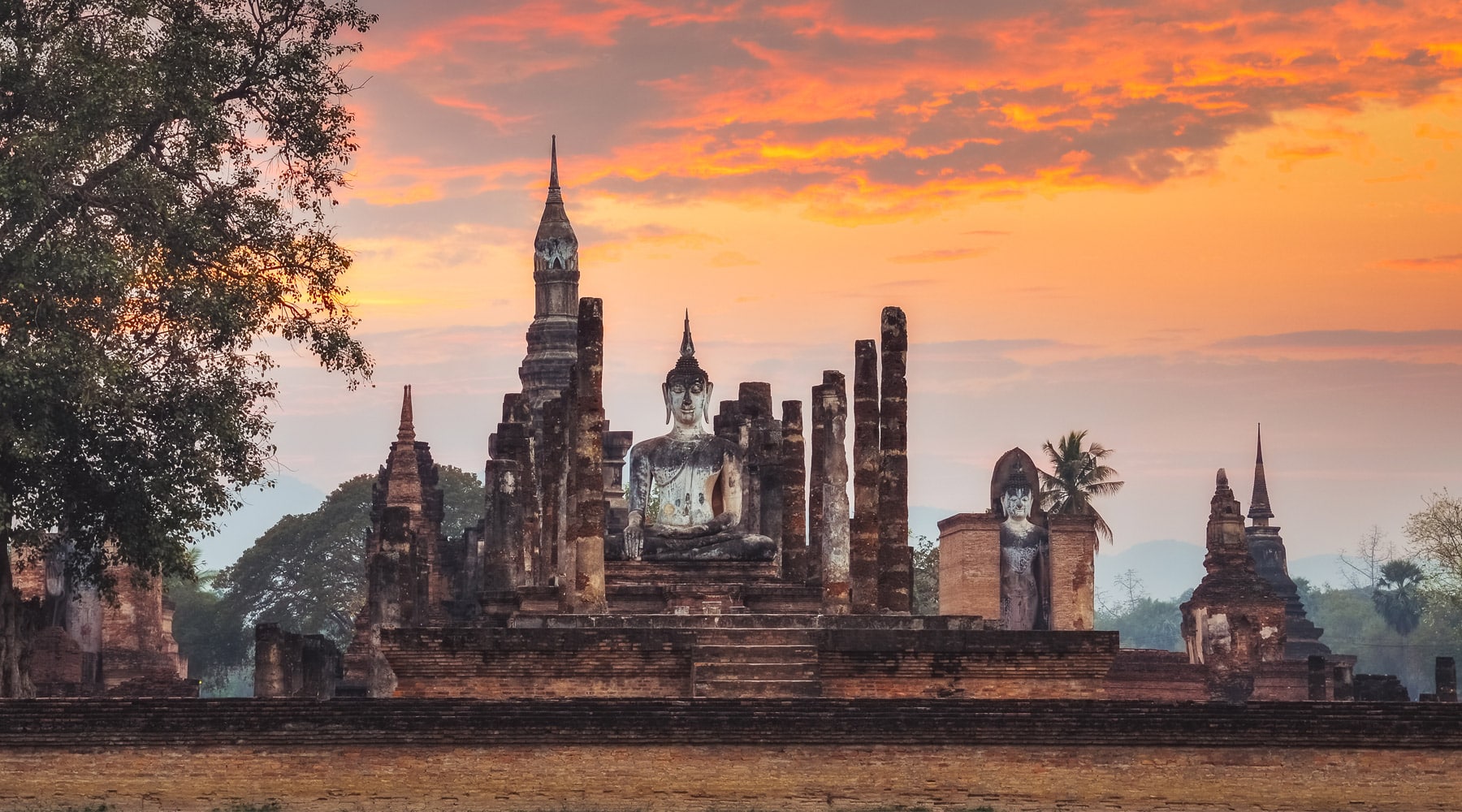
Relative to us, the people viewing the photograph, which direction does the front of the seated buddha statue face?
facing the viewer

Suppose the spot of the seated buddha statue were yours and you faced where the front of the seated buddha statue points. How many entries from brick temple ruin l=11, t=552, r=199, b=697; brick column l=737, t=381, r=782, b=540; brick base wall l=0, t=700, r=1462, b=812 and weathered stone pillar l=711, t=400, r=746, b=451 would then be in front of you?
1

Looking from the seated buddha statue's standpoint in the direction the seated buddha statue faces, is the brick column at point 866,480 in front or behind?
in front

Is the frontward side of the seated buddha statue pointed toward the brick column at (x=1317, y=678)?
no

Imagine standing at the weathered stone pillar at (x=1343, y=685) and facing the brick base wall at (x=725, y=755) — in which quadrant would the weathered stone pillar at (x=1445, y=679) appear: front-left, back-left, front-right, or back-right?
back-left

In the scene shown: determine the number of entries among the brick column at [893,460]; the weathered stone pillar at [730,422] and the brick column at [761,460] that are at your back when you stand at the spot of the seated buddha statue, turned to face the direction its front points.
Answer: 2

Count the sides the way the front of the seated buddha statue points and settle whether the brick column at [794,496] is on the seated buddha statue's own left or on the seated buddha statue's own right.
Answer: on the seated buddha statue's own left

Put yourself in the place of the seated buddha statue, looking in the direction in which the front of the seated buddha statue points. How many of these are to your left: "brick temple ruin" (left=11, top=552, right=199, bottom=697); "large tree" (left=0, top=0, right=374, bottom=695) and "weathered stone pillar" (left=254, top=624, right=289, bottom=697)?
0

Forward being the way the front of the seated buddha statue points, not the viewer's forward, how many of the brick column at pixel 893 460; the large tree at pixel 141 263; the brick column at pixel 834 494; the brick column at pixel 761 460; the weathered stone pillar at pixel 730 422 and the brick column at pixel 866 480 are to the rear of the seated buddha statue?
2

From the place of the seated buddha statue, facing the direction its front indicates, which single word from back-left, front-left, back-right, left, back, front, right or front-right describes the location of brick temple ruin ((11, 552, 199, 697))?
back-right

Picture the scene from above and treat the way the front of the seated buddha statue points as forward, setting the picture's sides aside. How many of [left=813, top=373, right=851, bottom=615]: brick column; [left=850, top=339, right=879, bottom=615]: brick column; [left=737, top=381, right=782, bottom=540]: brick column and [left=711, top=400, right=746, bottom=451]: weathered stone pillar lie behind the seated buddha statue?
2

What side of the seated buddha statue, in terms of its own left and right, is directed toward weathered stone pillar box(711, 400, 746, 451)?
back

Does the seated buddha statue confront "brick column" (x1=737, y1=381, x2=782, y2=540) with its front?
no

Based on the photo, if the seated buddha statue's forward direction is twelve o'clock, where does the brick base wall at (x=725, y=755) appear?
The brick base wall is roughly at 12 o'clock from the seated buddha statue.

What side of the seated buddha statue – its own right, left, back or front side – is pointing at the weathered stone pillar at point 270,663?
right
